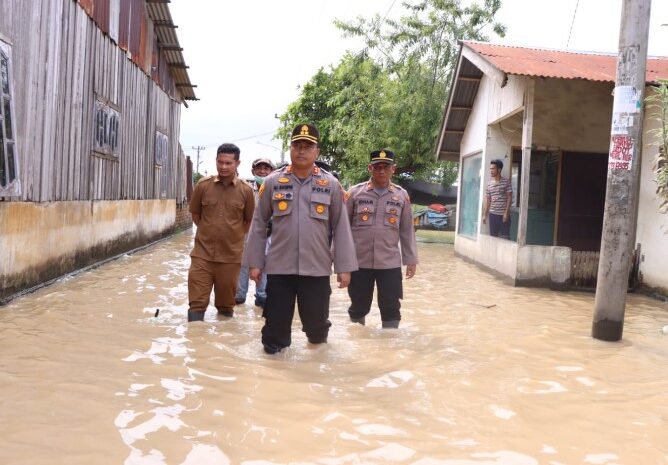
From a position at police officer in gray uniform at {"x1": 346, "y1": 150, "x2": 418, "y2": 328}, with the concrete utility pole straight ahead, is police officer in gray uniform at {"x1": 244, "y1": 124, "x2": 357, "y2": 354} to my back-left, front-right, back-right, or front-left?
back-right

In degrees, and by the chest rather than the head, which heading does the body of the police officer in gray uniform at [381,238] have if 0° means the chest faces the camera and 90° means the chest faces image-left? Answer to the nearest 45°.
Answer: approximately 0°

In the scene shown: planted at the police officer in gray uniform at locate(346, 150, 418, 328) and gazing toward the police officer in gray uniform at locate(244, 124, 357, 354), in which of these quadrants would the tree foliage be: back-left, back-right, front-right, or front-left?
back-right

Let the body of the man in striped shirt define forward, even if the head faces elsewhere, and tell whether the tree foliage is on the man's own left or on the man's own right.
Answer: on the man's own right

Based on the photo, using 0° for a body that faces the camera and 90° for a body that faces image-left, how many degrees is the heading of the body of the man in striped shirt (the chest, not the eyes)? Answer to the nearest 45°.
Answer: approximately 45°

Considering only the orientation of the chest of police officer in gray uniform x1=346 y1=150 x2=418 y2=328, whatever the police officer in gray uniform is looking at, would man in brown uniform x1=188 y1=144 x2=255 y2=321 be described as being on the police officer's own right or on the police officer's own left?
on the police officer's own right
